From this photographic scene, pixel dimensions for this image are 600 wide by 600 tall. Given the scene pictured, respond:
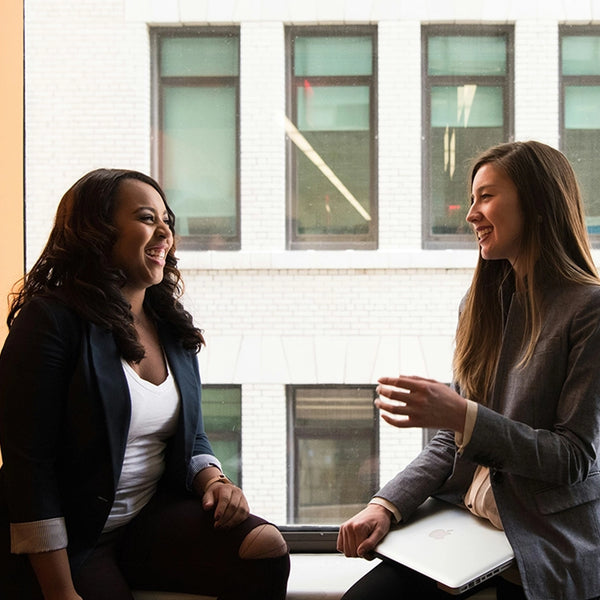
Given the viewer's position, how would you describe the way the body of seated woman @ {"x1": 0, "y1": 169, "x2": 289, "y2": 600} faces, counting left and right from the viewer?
facing the viewer and to the right of the viewer

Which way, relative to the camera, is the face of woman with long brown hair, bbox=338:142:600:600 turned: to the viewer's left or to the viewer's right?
to the viewer's left

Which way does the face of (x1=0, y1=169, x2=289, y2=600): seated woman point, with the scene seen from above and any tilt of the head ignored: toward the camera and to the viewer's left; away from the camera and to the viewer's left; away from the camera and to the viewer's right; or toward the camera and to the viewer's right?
toward the camera and to the viewer's right

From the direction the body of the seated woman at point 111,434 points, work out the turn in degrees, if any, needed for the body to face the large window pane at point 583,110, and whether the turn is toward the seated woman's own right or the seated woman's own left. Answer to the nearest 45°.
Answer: approximately 90° to the seated woman's own left

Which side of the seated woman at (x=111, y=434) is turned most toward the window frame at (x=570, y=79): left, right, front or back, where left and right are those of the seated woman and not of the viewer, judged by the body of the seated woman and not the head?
left
